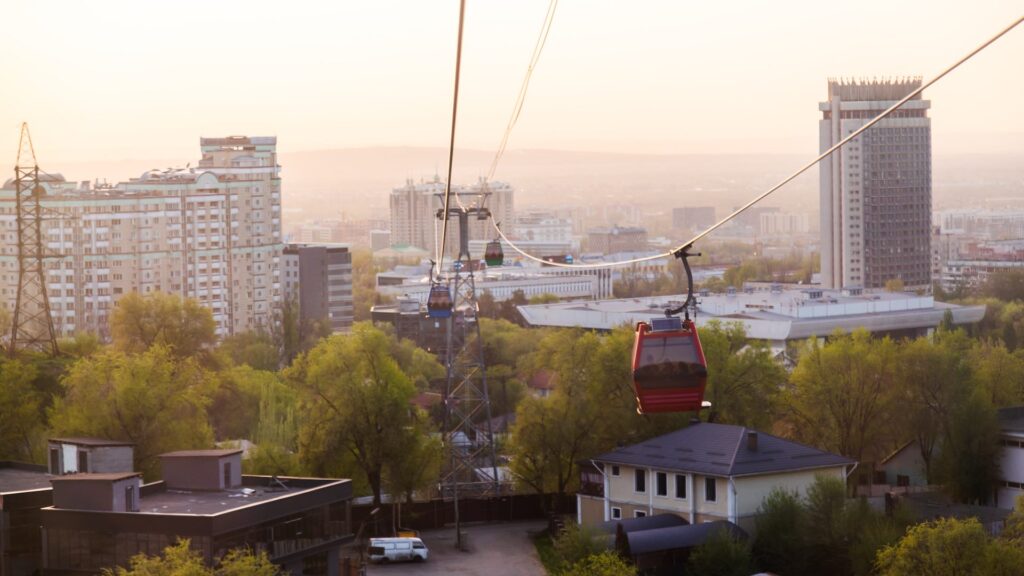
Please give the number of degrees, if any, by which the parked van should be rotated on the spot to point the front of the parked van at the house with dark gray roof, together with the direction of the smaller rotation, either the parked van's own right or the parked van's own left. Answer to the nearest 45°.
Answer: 0° — it already faces it

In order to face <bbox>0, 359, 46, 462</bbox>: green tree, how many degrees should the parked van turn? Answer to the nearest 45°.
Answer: approximately 135° to its left

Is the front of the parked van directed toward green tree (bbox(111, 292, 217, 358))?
no

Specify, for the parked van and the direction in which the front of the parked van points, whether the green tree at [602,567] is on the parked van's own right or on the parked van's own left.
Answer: on the parked van's own right

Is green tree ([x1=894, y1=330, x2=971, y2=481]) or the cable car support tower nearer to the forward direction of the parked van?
the green tree

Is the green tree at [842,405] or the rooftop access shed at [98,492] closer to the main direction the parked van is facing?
the green tree

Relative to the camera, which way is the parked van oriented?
to the viewer's right

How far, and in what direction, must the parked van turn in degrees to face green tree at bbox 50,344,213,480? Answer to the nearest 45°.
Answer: approximately 135° to its left

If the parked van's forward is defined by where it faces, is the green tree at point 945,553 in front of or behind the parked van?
in front

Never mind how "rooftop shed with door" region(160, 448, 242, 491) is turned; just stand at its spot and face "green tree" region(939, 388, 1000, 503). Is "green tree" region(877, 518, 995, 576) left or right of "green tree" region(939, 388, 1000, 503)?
right

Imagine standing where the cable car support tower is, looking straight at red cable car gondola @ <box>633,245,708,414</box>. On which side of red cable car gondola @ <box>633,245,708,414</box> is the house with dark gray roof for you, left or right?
left

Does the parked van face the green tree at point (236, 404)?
no
